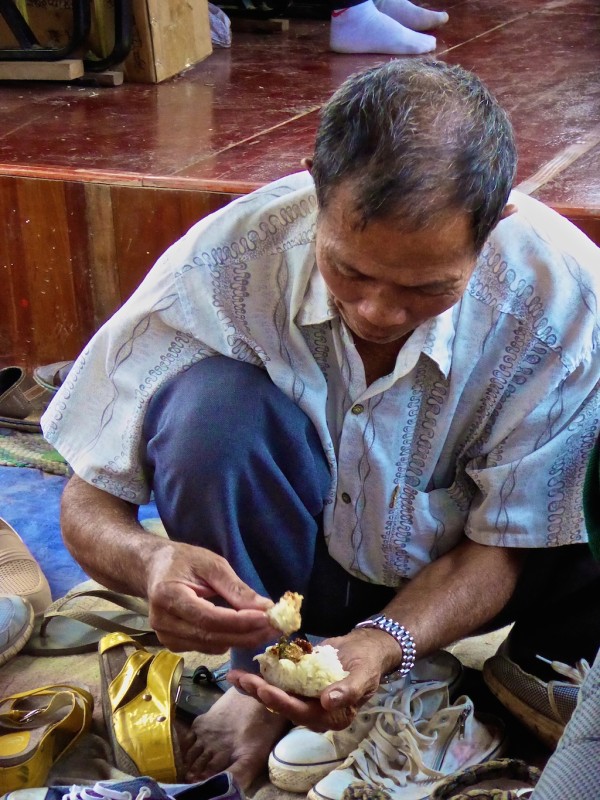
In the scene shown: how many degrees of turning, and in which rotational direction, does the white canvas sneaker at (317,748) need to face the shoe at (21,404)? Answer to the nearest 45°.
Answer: approximately 90° to its right

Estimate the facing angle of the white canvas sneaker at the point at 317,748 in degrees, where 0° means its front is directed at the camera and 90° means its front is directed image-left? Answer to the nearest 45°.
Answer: approximately 45°

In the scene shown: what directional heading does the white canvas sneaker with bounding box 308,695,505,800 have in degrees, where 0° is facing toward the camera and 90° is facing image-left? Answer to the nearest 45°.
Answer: approximately 45°
